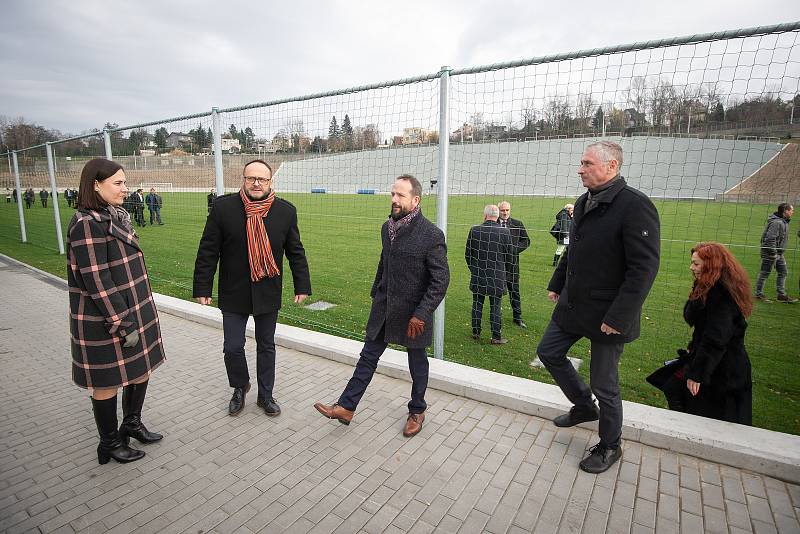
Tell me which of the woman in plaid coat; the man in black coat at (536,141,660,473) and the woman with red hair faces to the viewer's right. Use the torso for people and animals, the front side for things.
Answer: the woman in plaid coat

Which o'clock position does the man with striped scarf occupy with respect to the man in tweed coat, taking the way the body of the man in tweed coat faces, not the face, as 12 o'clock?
The man with striped scarf is roughly at 2 o'clock from the man in tweed coat.

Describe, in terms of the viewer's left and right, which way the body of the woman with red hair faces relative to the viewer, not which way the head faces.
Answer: facing to the left of the viewer

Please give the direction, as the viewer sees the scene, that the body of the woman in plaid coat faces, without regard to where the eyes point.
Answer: to the viewer's right

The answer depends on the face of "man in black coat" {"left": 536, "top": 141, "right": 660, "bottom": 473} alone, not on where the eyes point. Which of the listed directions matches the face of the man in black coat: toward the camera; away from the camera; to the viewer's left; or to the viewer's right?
to the viewer's left

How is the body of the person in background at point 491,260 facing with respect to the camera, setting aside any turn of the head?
away from the camera

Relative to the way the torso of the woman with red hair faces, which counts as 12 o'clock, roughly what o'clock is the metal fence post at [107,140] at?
The metal fence post is roughly at 12 o'clock from the woman with red hair.

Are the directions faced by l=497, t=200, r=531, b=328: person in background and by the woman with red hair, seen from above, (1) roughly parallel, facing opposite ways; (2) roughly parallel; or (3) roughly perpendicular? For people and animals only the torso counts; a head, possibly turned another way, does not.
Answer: roughly perpendicular

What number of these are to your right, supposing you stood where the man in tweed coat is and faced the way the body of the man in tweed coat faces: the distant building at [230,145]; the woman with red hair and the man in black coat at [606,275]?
1
